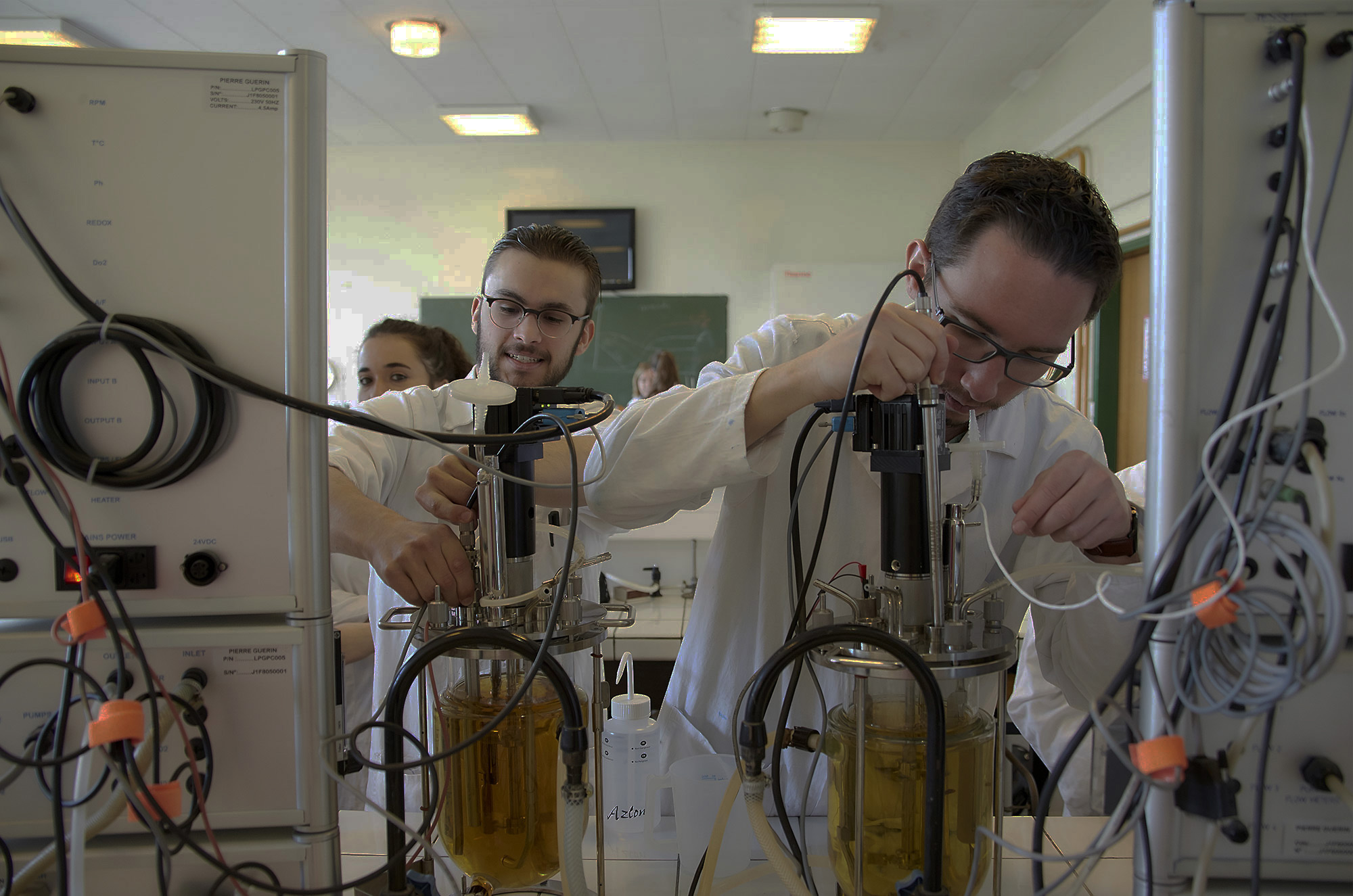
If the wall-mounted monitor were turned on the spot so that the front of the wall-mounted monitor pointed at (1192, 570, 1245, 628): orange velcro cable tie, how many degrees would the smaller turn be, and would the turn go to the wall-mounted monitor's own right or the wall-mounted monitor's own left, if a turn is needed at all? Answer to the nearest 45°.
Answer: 0° — it already faces it

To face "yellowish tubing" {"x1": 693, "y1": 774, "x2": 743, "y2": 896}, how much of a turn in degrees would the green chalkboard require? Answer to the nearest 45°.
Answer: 0° — it already faces it

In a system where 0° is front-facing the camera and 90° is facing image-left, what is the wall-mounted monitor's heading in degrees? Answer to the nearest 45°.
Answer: approximately 0°

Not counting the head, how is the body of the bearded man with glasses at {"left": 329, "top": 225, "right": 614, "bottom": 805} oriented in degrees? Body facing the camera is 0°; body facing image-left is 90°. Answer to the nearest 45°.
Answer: approximately 0°

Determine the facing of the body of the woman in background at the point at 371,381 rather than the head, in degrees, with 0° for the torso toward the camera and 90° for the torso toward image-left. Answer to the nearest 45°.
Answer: approximately 45°
